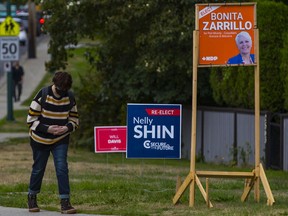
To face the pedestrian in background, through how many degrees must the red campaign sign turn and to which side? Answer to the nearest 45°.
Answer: approximately 180°

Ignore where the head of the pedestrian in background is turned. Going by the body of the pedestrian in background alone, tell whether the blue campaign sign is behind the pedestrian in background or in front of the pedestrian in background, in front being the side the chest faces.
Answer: in front

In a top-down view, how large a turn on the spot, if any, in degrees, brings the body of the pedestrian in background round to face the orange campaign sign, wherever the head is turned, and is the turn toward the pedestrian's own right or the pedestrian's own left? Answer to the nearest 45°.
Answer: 0° — they already face it

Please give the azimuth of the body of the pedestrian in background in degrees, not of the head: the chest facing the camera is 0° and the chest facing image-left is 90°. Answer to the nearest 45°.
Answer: approximately 0°

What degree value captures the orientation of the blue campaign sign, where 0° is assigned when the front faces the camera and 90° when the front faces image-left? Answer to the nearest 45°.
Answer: approximately 0°

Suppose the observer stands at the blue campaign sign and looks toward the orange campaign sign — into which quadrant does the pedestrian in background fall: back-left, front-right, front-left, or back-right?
back-left
